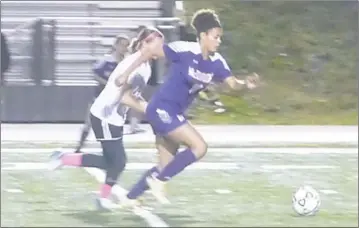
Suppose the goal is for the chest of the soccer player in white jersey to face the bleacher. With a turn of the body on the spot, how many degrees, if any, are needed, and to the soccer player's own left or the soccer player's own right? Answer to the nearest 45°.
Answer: approximately 90° to the soccer player's own left

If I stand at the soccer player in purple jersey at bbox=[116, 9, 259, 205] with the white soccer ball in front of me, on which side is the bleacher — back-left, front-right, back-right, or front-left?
back-left

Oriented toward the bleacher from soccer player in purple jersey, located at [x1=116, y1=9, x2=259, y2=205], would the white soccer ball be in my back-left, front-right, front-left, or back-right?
back-right

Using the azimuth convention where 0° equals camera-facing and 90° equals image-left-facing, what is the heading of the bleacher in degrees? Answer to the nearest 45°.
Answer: approximately 0°

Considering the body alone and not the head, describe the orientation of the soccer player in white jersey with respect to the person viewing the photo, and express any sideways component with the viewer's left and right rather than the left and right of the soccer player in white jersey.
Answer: facing to the right of the viewer

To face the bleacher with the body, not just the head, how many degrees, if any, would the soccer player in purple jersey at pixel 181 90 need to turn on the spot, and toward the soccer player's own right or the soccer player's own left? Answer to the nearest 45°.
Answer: approximately 135° to the soccer player's own left

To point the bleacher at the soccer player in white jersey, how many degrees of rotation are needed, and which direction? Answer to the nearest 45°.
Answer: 0° — it already faces them

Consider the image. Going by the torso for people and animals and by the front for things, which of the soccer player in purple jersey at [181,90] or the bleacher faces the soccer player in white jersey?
the bleacher

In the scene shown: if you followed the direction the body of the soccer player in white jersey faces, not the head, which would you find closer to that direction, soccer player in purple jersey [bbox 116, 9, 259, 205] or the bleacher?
the soccer player in purple jersey

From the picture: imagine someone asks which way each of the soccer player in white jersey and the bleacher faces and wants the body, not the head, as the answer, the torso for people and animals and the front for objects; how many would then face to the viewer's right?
1

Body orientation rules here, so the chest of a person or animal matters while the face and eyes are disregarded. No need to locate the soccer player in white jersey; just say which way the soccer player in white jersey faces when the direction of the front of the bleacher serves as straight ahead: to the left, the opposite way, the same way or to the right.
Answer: to the left

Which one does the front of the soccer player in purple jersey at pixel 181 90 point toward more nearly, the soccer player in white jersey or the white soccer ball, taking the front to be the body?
the white soccer ball

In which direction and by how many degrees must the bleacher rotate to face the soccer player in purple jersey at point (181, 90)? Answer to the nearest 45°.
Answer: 0° — it already faces them
